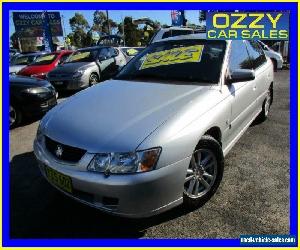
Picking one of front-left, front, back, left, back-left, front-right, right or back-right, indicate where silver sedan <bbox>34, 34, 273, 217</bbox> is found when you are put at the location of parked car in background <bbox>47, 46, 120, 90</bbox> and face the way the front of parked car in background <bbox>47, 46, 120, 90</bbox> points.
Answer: front-left

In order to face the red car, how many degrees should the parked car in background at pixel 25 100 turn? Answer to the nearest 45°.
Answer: approximately 135° to its left

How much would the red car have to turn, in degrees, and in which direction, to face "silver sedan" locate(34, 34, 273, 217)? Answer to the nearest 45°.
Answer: approximately 45° to its left

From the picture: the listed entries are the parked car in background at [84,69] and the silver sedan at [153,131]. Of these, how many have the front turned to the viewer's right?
0

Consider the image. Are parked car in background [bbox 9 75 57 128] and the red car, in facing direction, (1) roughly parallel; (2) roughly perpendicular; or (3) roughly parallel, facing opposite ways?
roughly perpendicular

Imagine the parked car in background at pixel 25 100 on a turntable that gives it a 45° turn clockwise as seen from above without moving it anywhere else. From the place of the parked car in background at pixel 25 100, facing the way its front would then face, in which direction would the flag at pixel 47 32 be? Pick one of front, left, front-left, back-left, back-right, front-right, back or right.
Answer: back

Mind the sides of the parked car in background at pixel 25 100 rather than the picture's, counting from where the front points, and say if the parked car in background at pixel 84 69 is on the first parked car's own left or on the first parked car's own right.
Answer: on the first parked car's own left

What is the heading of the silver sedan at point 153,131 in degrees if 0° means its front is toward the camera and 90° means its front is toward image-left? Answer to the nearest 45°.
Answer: approximately 45°

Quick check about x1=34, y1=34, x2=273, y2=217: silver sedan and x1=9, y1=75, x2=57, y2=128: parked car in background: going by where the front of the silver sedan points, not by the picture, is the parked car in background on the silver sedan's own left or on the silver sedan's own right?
on the silver sedan's own right

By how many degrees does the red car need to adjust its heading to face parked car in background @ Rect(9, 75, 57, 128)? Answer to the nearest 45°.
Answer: approximately 45° to its left

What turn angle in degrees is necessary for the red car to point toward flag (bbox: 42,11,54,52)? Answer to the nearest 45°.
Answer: approximately 135° to its right

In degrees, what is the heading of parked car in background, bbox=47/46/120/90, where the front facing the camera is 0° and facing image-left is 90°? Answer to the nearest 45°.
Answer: approximately 45°

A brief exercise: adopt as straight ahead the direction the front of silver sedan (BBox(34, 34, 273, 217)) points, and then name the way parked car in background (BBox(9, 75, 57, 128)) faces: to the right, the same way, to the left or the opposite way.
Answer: to the left

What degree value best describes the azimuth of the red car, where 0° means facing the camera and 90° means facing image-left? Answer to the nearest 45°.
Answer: approximately 45°

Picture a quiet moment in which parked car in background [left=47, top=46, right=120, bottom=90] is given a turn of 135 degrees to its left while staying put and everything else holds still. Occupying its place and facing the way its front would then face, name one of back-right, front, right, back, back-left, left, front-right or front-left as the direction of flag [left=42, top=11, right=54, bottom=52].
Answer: left
